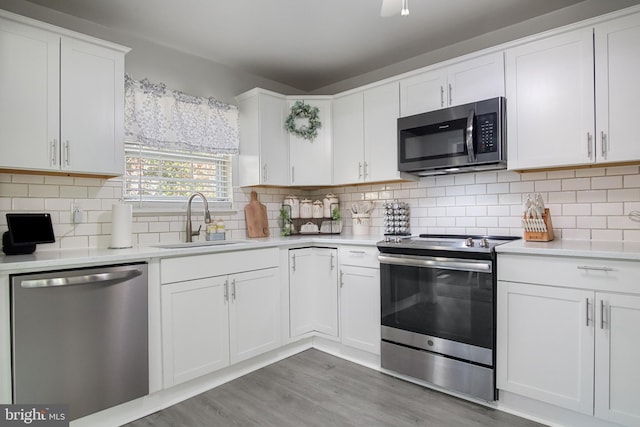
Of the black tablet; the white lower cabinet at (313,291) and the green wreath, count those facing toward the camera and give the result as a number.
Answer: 3

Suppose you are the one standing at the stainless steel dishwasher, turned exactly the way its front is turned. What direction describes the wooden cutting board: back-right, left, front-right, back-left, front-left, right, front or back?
left

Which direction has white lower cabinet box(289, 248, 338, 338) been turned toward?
toward the camera

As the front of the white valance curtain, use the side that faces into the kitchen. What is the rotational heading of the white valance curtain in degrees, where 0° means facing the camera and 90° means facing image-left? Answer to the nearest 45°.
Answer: approximately 315°

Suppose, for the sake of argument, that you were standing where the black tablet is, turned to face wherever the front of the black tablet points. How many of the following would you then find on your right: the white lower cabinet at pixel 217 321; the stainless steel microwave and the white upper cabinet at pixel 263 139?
0

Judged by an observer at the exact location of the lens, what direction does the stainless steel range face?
facing the viewer and to the left of the viewer

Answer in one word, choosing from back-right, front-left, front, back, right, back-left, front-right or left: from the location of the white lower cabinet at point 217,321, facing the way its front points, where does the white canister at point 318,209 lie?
left

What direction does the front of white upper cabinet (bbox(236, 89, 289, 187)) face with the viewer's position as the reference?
facing the viewer and to the right of the viewer

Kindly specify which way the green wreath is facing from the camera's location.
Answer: facing the viewer

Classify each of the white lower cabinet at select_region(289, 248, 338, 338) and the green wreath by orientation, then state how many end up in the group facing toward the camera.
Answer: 2

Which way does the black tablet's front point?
toward the camera

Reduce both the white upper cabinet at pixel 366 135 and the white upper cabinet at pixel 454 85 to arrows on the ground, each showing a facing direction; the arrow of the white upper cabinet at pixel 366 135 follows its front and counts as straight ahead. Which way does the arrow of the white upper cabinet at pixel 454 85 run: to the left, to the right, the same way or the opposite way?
the same way

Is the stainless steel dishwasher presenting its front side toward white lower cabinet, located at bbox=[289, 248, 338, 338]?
no
